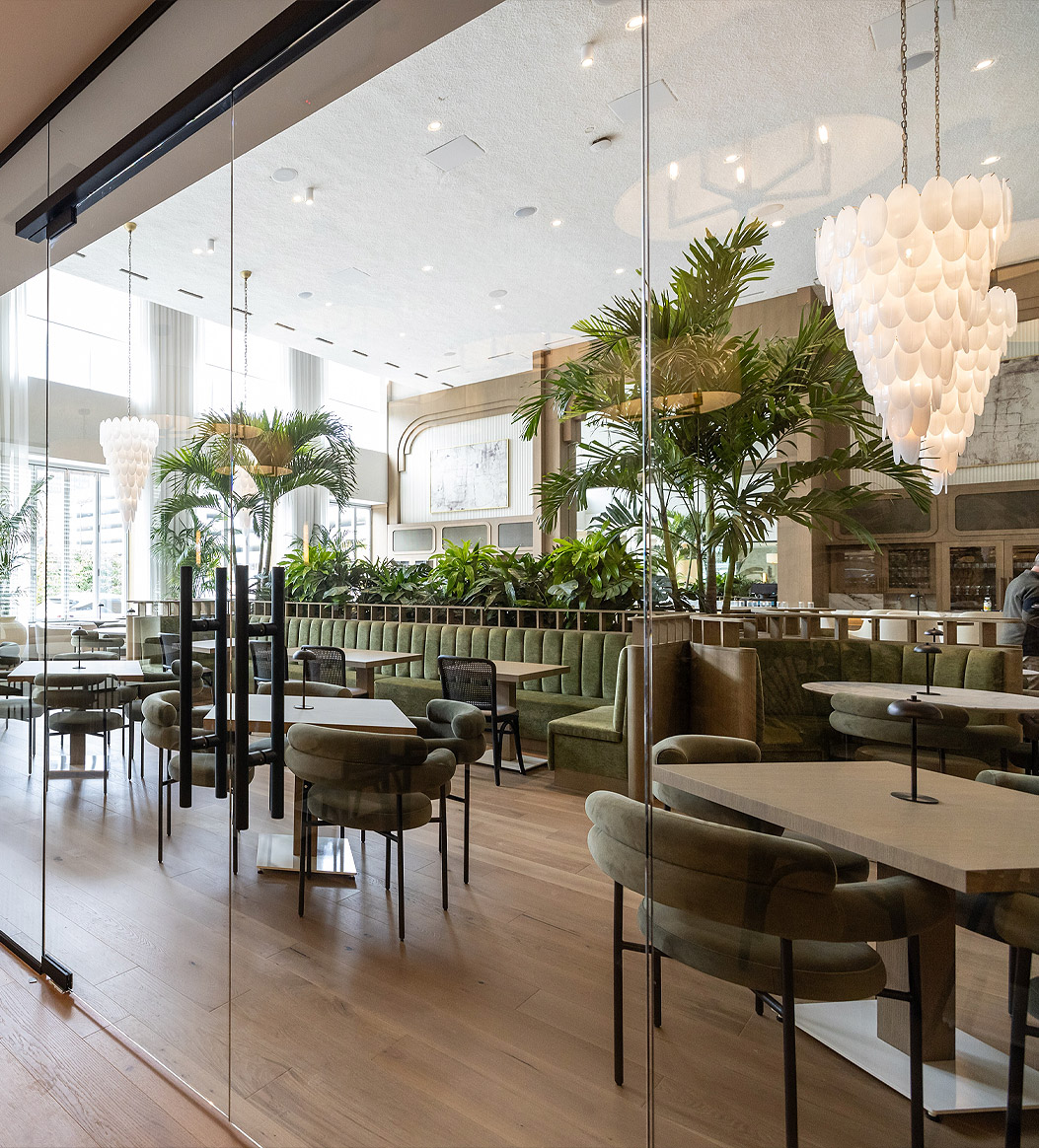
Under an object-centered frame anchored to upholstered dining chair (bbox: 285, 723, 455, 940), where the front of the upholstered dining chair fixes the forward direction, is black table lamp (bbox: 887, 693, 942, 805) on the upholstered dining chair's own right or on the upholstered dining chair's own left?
on the upholstered dining chair's own right

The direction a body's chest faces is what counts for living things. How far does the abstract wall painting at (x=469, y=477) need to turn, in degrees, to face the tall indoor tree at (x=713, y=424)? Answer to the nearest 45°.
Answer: approximately 90° to its left

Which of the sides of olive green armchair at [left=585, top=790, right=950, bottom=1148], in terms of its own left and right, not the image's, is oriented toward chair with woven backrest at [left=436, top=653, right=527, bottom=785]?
left

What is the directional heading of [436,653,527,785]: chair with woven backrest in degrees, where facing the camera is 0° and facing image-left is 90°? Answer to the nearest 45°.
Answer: approximately 225°

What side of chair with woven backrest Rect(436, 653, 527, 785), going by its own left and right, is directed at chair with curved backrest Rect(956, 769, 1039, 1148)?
right

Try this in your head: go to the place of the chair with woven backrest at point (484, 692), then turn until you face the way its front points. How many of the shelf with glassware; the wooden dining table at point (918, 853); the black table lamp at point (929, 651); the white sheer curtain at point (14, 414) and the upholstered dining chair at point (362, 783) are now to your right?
3

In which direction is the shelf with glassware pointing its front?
toward the camera
